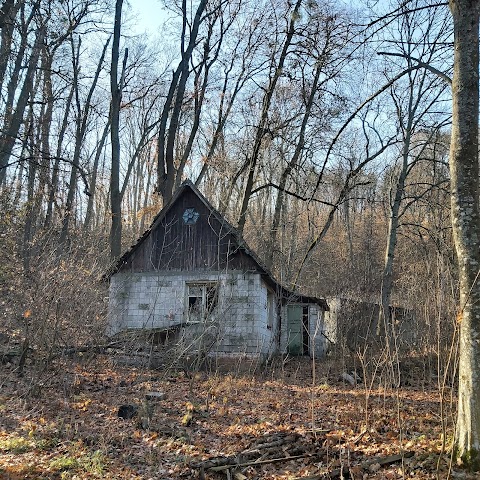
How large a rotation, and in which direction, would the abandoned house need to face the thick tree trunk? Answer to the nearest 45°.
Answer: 0° — it already faces it

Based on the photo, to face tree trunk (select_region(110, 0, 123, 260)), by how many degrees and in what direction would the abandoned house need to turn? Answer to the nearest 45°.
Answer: approximately 135° to its right

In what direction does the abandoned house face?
toward the camera

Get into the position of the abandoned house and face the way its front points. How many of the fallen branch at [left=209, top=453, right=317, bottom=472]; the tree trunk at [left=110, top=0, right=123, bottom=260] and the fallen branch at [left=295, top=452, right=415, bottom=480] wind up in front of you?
2

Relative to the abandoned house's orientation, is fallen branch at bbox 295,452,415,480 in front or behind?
in front

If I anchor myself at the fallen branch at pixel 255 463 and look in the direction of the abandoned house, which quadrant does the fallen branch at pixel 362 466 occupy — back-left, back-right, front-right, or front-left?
back-right

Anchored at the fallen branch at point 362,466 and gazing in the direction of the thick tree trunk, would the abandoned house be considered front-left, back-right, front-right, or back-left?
back-left

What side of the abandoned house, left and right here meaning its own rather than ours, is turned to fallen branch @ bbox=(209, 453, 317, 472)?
front
